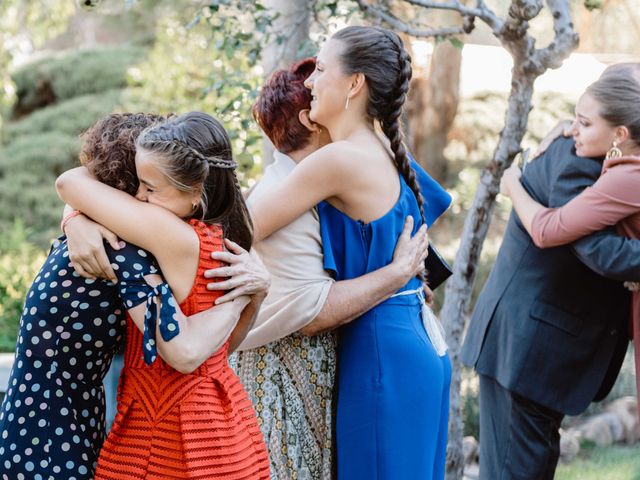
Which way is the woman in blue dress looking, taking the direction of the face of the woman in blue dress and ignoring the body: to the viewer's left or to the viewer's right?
to the viewer's left

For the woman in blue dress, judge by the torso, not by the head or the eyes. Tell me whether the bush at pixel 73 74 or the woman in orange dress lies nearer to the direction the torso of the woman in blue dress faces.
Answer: the bush

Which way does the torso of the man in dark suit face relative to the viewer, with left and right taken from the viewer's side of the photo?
facing to the right of the viewer

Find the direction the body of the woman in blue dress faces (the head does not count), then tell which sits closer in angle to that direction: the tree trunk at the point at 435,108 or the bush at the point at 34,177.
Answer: the bush

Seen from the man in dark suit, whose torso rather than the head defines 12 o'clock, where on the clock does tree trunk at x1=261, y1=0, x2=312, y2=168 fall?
The tree trunk is roughly at 7 o'clock from the man in dark suit.

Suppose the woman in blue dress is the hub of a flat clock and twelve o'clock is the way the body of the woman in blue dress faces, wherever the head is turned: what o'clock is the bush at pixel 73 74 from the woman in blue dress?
The bush is roughly at 1 o'clock from the woman in blue dress.

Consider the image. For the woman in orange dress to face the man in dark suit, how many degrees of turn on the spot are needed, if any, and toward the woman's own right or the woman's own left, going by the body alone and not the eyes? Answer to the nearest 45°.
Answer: approximately 135° to the woman's own right

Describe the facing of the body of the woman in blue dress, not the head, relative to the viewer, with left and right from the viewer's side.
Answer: facing away from the viewer and to the left of the viewer

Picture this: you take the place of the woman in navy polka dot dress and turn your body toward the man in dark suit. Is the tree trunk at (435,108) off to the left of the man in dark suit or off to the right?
left

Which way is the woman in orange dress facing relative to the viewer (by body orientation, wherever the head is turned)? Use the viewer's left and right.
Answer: facing to the left of the viewer

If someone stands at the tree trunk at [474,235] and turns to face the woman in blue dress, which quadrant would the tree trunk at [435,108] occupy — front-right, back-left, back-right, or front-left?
back-right
